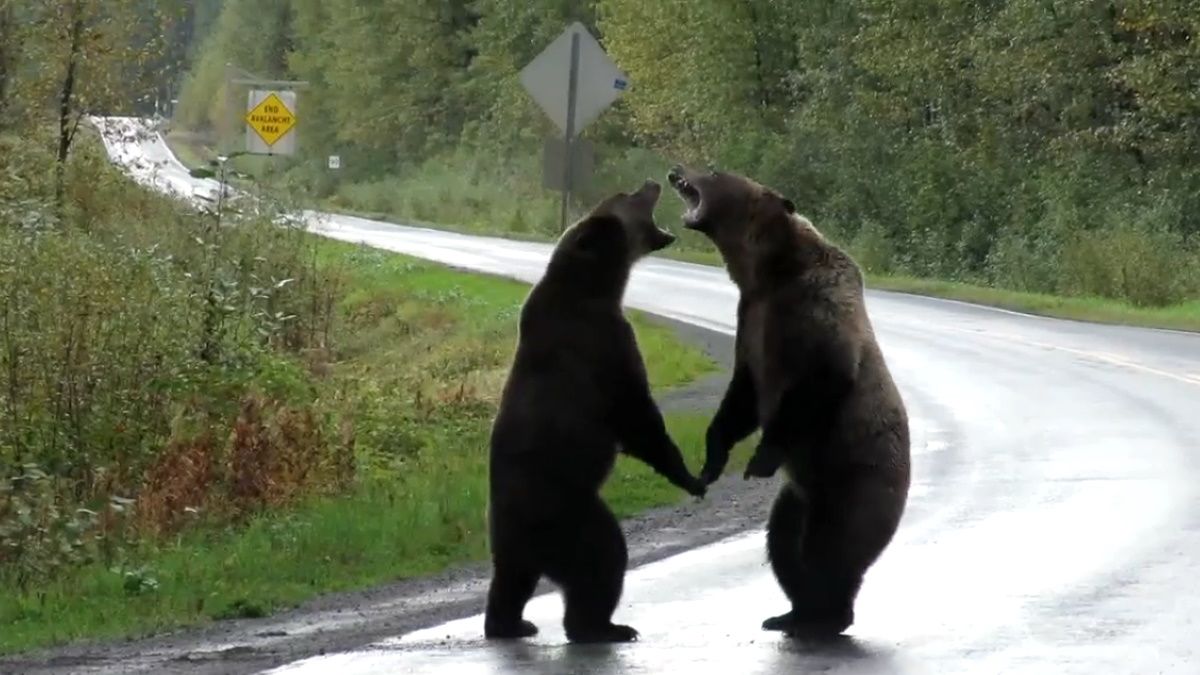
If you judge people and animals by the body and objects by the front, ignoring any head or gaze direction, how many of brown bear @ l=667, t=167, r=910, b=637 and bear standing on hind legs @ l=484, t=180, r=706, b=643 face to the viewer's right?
1

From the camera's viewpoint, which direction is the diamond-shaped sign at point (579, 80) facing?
away from the camera

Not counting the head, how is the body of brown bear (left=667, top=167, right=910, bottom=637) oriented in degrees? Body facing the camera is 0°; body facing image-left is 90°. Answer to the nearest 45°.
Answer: approximately 90°

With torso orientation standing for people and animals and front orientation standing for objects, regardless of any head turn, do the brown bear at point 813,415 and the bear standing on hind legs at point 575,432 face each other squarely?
yes

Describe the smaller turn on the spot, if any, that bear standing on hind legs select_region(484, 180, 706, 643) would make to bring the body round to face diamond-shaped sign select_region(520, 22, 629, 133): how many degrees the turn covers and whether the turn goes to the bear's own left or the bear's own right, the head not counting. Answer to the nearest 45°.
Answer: approximately 90° to the bear's own left

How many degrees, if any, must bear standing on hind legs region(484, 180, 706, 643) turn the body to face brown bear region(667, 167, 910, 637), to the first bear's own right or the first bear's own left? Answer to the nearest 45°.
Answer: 0° — it already faces it

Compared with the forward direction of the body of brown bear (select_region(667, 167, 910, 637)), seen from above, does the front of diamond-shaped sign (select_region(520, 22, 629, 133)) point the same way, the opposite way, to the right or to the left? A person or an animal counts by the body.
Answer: to the right

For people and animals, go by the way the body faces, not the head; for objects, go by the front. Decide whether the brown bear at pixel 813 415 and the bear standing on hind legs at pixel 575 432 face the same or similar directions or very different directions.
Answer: very different directions

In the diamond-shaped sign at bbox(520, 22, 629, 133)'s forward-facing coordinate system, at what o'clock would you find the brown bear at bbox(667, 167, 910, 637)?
The brown bear is roughly at 6 o'clock from the diamond-shaped sign.

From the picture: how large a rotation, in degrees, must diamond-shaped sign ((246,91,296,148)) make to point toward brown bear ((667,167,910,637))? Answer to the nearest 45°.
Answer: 0° — it already faces it

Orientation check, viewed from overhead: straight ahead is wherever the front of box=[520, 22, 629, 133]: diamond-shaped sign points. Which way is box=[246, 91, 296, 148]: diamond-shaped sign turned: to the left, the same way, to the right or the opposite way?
the opposite way

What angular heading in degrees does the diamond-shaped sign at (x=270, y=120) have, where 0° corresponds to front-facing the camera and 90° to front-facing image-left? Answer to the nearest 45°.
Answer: approximately 0°

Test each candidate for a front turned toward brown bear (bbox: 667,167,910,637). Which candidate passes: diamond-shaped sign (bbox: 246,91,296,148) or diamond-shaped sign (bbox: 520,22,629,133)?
diamond-shaped sign (bbox: 246,91,296,148)
